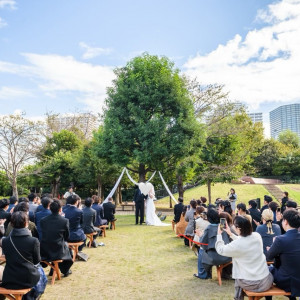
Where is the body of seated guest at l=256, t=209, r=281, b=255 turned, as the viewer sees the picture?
away from the camera

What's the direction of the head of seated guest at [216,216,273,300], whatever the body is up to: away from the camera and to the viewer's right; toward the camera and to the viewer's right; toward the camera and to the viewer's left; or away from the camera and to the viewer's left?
away from the camera and to the viewer's left

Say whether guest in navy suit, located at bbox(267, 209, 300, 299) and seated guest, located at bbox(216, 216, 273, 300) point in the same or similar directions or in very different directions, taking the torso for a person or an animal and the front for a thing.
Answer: same or similar directions

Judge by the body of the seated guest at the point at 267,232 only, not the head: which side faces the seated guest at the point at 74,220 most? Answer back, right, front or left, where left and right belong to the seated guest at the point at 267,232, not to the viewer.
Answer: left

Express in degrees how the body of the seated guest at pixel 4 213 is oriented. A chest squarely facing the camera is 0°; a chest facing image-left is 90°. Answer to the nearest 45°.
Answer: approximately 225°

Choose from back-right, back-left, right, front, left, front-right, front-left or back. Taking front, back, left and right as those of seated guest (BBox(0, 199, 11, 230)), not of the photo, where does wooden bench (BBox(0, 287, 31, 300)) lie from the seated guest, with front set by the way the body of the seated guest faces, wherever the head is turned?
back-right

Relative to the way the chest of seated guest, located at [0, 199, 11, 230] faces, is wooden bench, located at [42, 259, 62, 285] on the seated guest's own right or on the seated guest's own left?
on the seated guest's own right

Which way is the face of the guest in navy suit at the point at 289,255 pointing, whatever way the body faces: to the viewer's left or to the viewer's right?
to the viewer's left

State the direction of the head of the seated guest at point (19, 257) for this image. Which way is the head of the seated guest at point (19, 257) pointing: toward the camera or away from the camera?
away from the camera

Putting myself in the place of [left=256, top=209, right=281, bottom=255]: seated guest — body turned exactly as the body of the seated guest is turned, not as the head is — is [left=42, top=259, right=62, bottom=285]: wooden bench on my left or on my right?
on my left

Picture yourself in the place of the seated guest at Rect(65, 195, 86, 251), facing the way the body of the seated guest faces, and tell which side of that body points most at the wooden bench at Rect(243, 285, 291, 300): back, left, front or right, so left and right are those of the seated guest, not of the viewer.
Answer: right

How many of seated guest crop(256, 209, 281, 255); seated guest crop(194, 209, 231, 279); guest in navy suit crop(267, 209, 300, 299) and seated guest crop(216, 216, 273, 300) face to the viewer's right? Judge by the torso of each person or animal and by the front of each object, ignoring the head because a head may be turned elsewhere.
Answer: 0

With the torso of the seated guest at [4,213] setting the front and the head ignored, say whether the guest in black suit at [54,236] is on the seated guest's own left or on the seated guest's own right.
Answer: on the seated guest's own right

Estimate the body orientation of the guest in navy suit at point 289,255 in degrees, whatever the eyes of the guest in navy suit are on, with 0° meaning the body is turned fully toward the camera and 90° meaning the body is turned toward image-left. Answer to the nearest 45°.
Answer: approximately 135°
